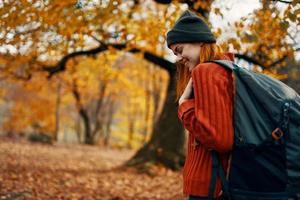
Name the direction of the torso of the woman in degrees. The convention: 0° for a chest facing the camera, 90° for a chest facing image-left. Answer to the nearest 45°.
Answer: approximately 90°

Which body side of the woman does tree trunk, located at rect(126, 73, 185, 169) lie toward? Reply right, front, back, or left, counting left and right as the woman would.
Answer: right

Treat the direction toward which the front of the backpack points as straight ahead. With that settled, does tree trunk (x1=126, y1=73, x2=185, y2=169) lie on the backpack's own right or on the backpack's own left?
on the backpack's own left

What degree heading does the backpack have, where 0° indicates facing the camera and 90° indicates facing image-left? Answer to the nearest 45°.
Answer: approximately 270°
